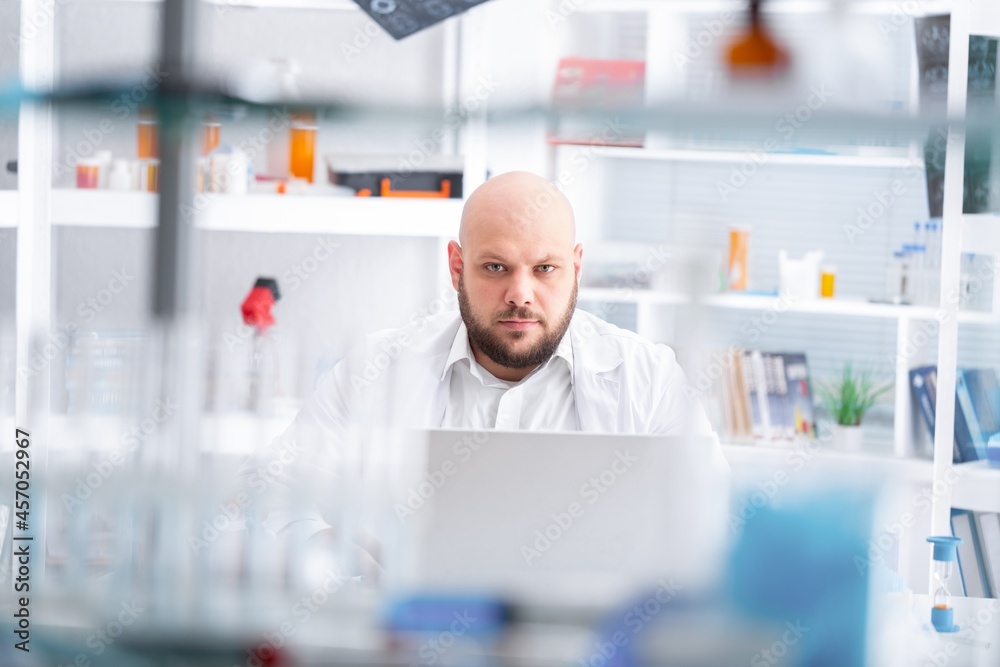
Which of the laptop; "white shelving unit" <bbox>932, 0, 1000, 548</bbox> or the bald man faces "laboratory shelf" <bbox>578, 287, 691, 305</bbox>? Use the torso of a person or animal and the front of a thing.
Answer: the laptop

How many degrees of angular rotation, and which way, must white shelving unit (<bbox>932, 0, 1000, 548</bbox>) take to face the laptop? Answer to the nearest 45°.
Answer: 0° — it already faces it

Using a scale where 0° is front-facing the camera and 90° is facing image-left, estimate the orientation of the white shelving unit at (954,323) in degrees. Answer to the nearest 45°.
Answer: approximately 0°

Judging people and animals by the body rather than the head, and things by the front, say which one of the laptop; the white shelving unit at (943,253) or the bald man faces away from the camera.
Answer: the laptop

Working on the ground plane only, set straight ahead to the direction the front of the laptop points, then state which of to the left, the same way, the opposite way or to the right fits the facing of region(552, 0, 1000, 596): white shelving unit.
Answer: the opposite way

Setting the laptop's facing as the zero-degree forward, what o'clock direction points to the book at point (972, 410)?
The book is roughly at 1 o'clock from the laptop.

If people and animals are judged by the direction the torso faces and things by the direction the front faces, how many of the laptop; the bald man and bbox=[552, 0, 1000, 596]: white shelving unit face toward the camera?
2

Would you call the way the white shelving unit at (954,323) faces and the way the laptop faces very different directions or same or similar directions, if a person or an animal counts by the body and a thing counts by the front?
very different directions

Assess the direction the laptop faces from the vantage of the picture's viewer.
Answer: facing away from the viewer

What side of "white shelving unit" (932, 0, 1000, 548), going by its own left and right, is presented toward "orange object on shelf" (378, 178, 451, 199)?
right

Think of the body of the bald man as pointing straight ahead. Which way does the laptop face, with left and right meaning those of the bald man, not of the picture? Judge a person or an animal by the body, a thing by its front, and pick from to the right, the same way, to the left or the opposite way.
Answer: the opposite way

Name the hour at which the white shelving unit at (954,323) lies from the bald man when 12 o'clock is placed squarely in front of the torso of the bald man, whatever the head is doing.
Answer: The white shelving unit is roughly at 8 o'clock from the bald man.
